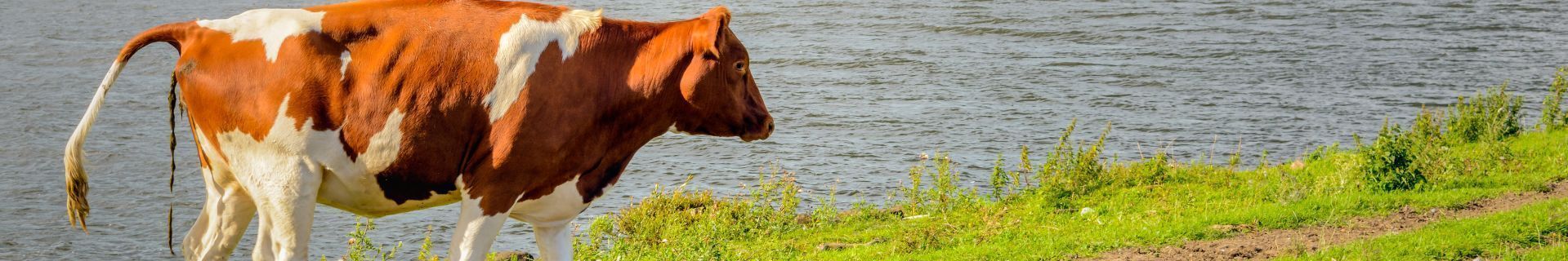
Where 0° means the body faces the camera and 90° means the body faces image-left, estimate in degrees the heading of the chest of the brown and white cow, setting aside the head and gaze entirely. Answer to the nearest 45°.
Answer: approximately 270°
